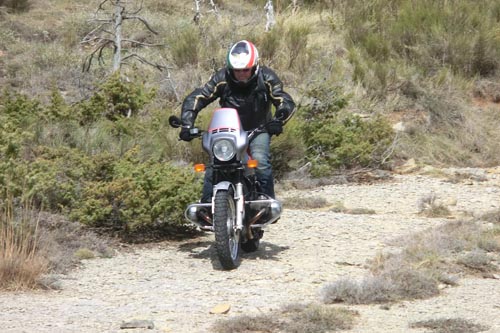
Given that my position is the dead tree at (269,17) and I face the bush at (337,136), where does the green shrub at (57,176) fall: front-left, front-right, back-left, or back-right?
front-right

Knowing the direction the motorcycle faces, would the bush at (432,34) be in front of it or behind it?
behind

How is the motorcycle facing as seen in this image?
toward the camera

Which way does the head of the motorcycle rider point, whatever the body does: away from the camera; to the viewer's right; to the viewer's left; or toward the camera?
toward the camera

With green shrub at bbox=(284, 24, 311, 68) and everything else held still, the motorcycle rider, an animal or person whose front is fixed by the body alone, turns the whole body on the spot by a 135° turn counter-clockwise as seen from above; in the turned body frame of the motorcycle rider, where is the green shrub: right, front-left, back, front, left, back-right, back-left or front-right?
front-left

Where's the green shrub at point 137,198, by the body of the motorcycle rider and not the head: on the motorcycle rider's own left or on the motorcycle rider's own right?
on the motorcycle rider's own right

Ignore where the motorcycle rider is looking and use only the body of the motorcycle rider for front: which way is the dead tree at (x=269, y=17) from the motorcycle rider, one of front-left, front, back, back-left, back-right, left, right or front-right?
back

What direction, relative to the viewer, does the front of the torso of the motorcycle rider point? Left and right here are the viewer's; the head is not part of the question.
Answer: facing the viewer

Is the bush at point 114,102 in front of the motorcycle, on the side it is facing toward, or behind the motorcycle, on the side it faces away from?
behind

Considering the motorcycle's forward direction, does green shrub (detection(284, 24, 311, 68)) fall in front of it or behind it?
behind

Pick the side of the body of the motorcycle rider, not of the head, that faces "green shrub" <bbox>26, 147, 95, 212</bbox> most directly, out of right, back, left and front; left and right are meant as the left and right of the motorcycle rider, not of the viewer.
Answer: right
